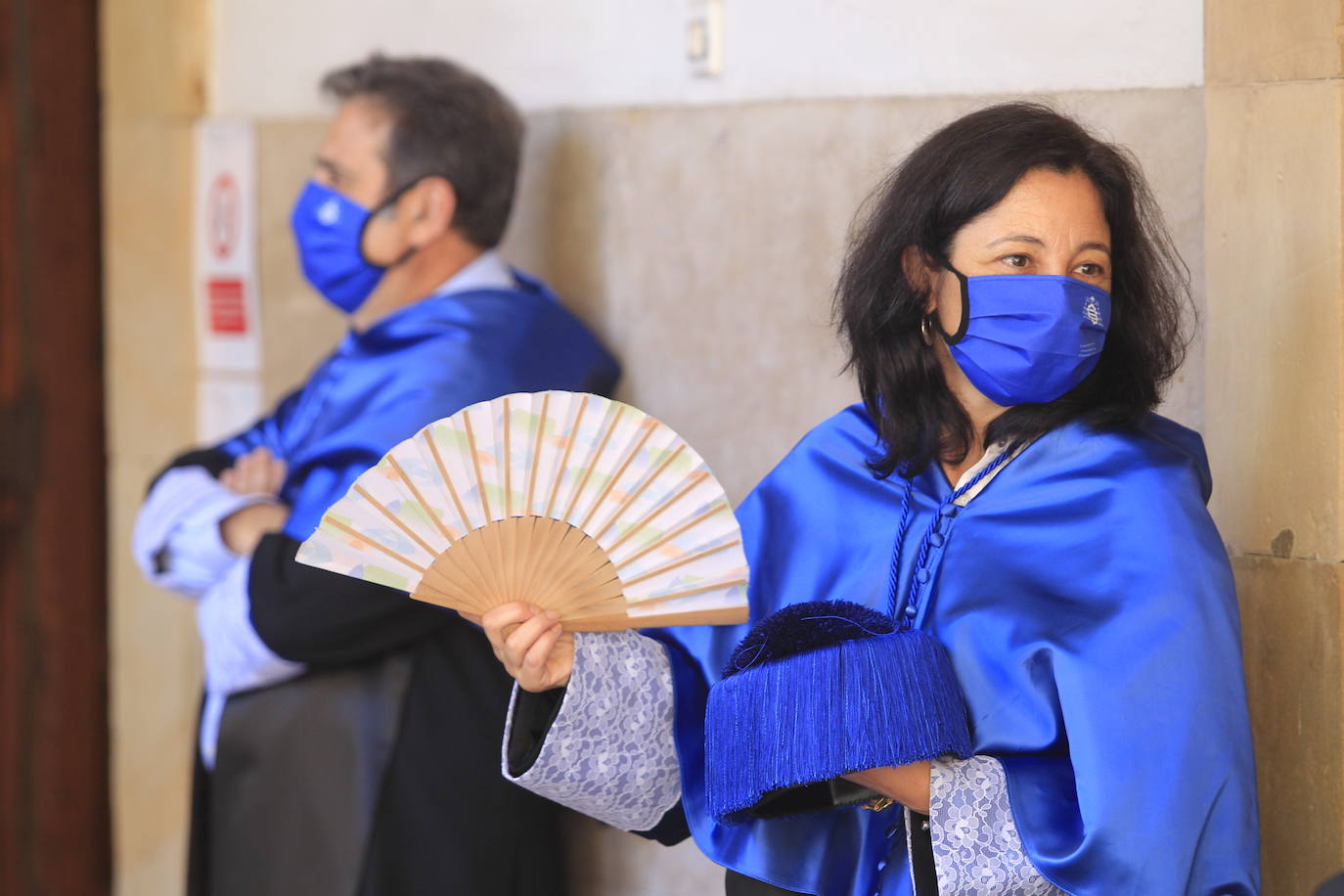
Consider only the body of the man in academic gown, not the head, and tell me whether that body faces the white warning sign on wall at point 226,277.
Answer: no

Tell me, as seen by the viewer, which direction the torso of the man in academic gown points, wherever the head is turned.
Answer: to the viewer's left

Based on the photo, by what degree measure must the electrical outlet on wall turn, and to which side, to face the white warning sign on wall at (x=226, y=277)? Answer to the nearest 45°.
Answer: approximately 90° to its right

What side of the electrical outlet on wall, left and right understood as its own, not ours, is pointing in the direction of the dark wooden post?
right

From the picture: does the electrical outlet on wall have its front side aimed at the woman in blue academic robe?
no

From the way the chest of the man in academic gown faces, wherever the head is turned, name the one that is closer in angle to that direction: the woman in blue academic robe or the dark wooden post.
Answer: the dark wooden post

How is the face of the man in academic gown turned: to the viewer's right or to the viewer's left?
to the viewer's left

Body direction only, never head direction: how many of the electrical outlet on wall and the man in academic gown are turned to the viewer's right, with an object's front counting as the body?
0

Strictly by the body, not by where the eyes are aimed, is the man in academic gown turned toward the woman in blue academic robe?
no

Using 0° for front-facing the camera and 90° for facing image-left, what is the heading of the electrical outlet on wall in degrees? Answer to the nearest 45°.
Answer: approximately 45°
